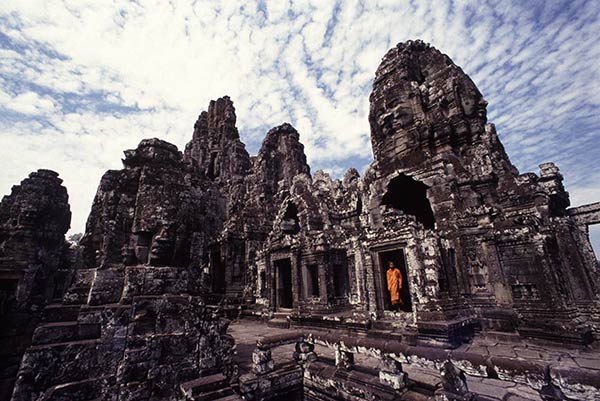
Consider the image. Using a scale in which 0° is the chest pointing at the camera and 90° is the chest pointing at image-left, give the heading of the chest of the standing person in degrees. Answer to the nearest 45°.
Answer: approximately 45°

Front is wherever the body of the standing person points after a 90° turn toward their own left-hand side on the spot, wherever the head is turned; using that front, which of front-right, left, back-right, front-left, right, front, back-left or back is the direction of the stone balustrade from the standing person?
front-right
